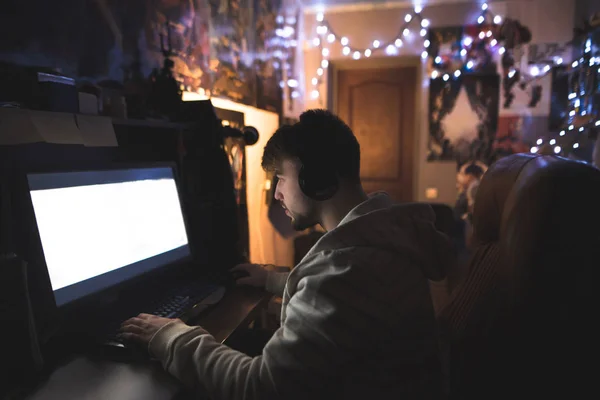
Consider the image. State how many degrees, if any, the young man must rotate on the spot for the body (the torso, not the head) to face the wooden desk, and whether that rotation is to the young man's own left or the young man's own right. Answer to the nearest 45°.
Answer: approximately 45° to the young man's own left

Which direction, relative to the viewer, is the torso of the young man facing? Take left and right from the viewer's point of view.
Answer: facing away from the viewer and to the left of the viewer

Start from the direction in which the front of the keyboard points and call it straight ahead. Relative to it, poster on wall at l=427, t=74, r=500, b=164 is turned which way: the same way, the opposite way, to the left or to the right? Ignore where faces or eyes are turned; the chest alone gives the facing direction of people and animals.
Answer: to the right

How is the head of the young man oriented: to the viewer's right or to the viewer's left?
to the viewer's left

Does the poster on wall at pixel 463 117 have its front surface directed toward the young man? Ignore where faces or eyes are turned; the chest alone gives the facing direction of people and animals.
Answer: yes

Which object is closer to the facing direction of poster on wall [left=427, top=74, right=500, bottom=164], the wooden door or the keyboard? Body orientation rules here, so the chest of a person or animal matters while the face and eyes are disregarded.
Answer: the keyboard

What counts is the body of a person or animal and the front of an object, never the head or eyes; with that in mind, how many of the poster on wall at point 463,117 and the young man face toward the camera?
1

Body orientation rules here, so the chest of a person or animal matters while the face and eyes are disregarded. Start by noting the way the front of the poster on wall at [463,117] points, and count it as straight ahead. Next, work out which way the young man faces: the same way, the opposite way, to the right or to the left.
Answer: to the right

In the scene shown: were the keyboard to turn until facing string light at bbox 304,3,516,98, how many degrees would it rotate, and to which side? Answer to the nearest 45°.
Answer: approximately 90° to its left

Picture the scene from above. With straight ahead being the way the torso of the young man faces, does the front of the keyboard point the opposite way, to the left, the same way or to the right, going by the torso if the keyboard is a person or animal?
the opposite way
